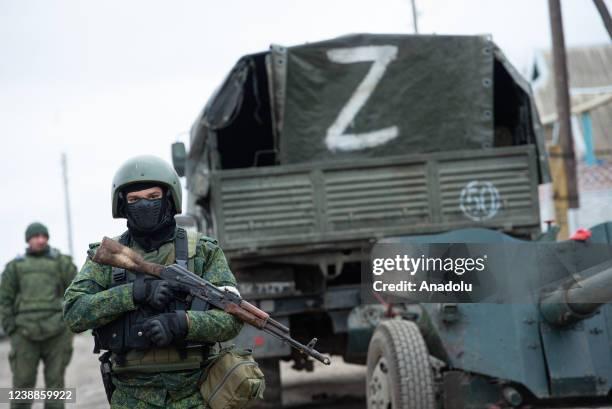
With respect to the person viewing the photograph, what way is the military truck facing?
facing away from the viewer

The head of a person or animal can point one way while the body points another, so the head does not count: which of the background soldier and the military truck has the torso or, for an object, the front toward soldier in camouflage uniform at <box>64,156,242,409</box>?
the background soldier

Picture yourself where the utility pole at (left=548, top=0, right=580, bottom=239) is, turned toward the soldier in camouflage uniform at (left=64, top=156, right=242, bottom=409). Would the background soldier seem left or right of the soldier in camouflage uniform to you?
right

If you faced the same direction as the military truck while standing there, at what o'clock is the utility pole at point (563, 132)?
The utility pole is roughly at 1 o'clock from the military truck.

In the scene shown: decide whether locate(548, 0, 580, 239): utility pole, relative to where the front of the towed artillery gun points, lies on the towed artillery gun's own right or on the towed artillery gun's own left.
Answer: on the towed artillery gun's own left

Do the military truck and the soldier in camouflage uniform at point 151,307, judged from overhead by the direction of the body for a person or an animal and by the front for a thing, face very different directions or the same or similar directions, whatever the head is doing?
very different directions

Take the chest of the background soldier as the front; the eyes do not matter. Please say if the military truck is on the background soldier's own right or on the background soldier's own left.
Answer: on the background soldier's own left

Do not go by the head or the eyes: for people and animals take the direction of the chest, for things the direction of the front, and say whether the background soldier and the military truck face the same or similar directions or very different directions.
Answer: very different directions

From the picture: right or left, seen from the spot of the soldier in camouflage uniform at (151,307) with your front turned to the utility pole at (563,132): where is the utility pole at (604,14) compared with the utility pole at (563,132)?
right
